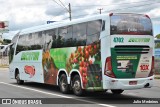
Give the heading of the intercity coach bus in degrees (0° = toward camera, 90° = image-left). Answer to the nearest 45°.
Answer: approximately 135°
